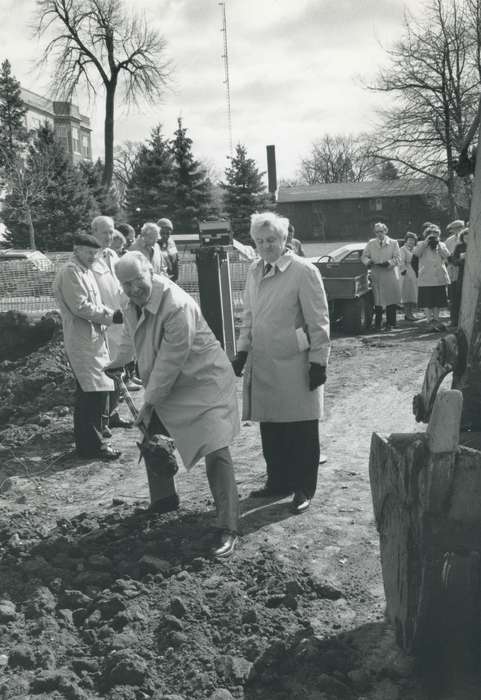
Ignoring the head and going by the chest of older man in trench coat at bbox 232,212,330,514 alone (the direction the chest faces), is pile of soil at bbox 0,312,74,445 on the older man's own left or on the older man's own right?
on the older man's own right

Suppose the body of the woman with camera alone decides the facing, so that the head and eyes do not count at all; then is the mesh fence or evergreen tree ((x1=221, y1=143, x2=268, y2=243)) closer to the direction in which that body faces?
the mesh fence

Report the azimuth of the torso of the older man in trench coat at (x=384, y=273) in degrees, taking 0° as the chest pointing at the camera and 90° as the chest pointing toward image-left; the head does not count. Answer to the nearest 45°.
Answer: approximately 0°

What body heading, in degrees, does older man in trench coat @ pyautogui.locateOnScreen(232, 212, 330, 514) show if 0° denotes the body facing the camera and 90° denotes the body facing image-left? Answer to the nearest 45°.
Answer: approximately 45°

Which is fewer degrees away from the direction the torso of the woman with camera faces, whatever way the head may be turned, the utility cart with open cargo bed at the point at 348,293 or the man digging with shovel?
the man digging with shovel

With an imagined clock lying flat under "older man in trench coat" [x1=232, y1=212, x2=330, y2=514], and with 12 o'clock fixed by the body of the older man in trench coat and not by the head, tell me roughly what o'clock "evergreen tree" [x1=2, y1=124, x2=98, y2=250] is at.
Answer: The evergreen tree is roughly at 4 o'clock from the older man in trench coat.

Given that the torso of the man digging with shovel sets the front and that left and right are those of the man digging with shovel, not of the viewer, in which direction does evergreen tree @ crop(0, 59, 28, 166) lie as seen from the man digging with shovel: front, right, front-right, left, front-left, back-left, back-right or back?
back-right

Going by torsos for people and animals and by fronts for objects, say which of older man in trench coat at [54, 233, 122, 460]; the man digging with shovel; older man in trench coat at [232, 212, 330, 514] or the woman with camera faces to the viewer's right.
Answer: older man in trench coat at [54, 233, 122, 460]

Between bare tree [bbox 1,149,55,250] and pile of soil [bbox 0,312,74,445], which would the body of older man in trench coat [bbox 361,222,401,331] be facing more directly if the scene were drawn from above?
the pile of soil

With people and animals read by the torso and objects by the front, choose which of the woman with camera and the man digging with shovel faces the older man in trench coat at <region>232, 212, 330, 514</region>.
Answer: the woman with camera

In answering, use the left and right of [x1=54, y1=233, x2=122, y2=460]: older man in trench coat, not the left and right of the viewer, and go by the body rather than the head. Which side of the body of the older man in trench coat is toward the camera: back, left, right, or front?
right

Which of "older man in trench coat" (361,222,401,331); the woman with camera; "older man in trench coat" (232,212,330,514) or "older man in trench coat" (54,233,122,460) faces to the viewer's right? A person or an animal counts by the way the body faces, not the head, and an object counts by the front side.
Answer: "older man in trench coat" (54,233,122,460)

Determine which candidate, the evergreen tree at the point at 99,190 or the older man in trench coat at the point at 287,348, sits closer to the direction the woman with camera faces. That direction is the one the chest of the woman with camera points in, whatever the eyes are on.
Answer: the older man in trench coat

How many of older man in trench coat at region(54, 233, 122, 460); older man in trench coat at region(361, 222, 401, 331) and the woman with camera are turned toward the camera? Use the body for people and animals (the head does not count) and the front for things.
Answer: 2
